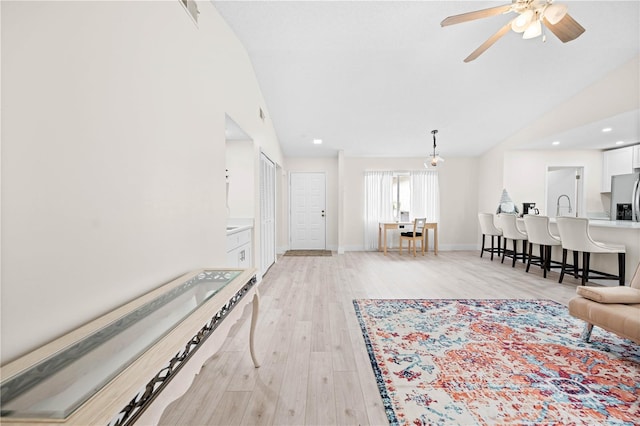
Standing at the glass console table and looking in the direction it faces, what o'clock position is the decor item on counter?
The decor item on counter is roughly at 10 o'clock from the glass console table.

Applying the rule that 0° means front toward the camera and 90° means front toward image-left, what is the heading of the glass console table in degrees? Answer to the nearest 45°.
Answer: approximately 315°

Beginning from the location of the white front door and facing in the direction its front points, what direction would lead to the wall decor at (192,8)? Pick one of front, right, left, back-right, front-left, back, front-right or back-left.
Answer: front

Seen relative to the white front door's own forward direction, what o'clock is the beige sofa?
The beige sofa is roughly at 11 o'clock from the white front door.

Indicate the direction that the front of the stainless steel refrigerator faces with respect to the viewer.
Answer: facing the viewer and to the left of the viewer

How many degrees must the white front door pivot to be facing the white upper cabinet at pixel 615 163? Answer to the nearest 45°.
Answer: approximately 90° to its left

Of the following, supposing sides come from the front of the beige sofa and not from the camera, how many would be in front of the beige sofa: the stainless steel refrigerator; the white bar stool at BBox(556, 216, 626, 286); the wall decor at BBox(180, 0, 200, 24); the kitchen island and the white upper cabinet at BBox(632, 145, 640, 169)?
1

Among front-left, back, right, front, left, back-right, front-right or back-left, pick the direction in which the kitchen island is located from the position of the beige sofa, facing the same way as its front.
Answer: back-right

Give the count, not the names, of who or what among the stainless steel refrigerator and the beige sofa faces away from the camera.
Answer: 0

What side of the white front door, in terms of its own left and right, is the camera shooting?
front

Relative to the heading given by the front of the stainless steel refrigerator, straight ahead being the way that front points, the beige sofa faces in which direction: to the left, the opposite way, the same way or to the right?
the same way

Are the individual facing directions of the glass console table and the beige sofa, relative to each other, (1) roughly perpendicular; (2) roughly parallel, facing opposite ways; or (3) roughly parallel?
roughly parallel, facing opposite ways

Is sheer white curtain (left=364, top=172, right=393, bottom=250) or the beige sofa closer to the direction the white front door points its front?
the beige sofa

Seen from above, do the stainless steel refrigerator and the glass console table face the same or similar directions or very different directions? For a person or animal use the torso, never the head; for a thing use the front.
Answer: very different directions

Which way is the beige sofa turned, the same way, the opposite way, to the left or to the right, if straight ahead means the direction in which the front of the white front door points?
to the right

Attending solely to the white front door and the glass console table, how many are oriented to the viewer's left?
0

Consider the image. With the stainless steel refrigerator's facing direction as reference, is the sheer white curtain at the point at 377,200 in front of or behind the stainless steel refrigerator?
in front

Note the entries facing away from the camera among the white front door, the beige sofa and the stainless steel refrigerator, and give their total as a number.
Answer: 0

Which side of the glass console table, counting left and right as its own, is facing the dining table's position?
left

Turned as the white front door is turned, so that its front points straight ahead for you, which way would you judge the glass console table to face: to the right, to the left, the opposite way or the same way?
to the left
